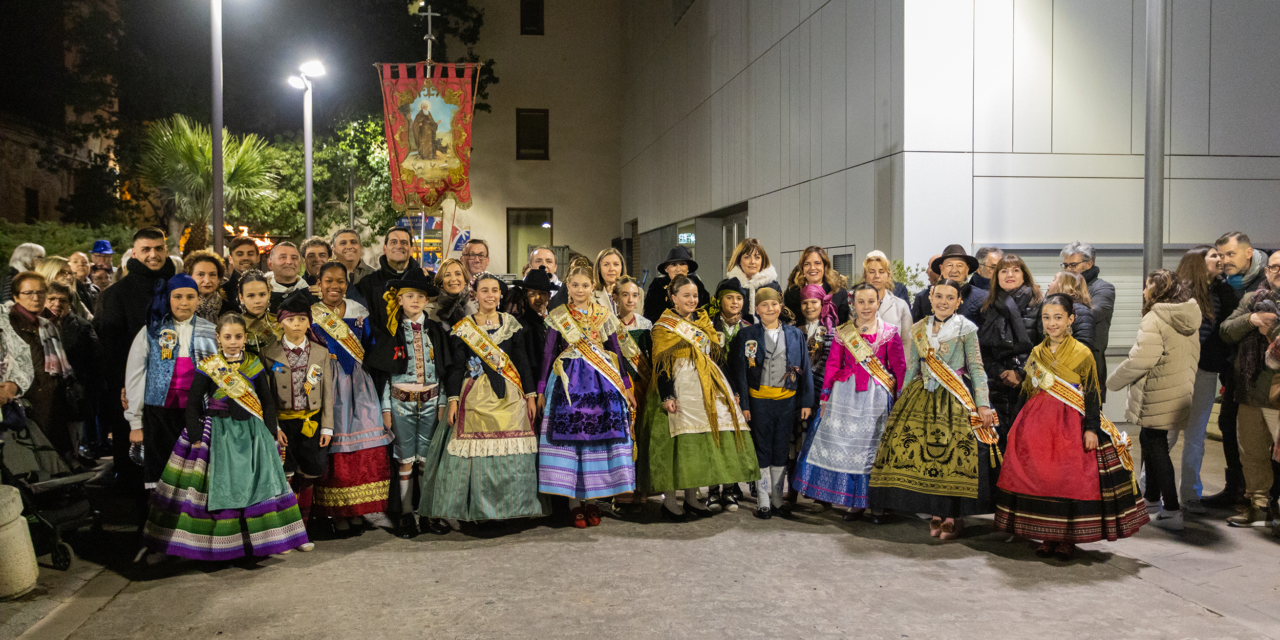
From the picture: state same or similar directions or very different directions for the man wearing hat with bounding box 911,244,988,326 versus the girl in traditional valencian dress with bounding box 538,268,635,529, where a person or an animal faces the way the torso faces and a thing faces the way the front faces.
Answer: same or similar directions

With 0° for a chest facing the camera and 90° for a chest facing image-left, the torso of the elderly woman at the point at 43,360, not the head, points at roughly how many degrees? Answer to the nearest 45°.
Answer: approximately 315°

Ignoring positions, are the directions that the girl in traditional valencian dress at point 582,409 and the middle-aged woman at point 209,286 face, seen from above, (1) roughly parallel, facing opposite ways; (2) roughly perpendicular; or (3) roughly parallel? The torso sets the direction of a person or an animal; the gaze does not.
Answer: roughly parallel

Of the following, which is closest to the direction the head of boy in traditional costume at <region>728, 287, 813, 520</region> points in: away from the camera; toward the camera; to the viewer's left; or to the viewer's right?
toward the camera

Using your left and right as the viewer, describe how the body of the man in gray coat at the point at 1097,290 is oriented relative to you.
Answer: facing the viewer and to the left of the viewer

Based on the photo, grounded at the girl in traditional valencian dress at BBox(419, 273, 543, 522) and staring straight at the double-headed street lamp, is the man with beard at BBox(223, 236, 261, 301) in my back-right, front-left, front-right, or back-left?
front-left

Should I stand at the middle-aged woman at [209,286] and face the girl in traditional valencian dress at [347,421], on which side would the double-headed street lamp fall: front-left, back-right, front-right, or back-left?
back-left

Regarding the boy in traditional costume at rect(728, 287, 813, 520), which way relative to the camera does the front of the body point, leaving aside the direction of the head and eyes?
toward the camera

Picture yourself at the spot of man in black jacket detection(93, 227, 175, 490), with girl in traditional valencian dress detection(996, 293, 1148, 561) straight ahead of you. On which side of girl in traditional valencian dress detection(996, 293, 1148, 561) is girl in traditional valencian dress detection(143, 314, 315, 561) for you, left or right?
right

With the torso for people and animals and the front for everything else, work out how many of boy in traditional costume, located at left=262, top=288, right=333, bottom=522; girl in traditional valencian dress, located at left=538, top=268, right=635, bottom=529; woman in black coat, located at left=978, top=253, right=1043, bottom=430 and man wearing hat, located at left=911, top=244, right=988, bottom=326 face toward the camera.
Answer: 4

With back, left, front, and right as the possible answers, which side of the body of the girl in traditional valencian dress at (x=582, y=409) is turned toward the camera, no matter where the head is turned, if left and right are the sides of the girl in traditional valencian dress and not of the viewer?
front

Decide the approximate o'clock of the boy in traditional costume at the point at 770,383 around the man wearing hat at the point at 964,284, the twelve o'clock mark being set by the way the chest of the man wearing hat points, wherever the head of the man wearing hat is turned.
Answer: The boy in traditional costume is roughly at 2 o'clock from the man wearing hat.

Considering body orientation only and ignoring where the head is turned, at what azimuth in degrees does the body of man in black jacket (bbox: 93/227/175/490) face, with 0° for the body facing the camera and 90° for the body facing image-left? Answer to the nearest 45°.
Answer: approximately 315°

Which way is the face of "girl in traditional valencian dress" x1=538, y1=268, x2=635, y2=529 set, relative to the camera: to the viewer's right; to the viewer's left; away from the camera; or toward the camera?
toward the camera

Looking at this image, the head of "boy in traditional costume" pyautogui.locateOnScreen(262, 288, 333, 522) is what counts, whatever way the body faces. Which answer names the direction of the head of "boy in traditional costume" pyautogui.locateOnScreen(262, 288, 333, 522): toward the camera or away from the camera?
toward the camera

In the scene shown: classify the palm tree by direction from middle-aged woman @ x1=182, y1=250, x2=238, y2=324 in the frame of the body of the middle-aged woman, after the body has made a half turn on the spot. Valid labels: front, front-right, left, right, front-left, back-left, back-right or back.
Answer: front

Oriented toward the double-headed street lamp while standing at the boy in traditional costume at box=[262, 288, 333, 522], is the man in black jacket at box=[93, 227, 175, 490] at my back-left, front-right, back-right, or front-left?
front-left

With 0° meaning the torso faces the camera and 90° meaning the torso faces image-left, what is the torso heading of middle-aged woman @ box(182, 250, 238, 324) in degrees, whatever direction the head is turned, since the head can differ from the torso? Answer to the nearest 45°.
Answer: approximately 0°

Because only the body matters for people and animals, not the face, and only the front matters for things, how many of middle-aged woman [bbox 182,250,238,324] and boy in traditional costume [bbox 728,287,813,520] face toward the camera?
2

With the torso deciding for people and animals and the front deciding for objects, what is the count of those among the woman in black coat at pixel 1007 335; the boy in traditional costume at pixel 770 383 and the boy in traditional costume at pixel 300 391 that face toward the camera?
3
